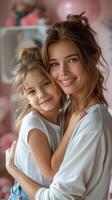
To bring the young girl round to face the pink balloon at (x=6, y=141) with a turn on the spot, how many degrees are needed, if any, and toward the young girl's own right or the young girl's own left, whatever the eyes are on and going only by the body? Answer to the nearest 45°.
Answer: approximately 135° to the young girl's own left

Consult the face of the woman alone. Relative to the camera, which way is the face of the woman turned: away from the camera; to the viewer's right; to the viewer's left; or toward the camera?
toward the camera

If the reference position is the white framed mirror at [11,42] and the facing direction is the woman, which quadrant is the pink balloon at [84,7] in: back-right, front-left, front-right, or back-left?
front-left

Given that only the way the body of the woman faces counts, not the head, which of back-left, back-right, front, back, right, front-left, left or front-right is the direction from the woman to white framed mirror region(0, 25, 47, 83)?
back-right

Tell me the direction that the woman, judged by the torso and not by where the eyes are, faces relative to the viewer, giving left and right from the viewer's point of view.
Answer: facing the viewer and to the left of the viewer

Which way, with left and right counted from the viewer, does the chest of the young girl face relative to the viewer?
facing the viewer and to the right of the viewer

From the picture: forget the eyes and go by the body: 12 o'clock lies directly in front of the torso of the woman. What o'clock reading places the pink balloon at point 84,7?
The pink balloon is roughly at 5 o'clock from the woman.
